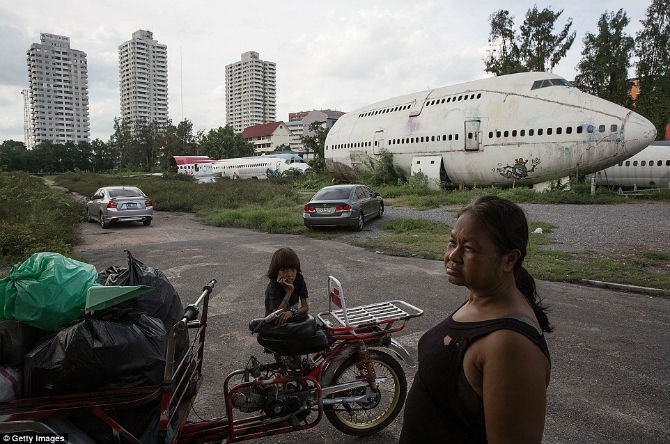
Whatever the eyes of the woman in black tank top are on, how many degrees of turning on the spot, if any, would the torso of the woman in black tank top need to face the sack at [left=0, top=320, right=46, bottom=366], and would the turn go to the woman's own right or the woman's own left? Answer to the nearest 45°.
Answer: approximately 45° to the woman's own right

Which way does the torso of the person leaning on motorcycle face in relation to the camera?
toward the camera

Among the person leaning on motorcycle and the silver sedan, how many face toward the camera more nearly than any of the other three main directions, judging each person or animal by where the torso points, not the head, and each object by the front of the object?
1

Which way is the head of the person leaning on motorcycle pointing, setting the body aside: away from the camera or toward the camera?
toward the camera

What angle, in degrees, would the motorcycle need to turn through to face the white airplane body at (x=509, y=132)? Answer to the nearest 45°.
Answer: approximately 135° to its right

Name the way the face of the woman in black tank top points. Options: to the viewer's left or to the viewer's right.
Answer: to the viewer's left

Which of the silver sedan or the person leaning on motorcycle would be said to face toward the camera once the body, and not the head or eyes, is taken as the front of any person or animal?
the person leaning on motorcycle

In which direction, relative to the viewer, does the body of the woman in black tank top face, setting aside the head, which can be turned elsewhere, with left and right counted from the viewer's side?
facing the viewer and to the left of the viewer

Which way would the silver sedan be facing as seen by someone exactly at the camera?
facing away from the viewer and to the left of the viewer

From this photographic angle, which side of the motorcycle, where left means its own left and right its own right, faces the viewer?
left

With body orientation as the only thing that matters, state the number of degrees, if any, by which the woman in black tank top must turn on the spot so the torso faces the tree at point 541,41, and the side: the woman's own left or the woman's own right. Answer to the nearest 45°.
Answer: approximately 135° to the woman's own right

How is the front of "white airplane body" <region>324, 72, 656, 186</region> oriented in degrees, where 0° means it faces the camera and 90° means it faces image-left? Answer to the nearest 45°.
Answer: approximately 315°

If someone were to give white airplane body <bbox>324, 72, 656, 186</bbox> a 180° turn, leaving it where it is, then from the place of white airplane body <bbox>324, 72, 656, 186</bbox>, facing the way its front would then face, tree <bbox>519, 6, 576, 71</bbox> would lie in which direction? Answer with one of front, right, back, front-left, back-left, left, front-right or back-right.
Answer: front-right

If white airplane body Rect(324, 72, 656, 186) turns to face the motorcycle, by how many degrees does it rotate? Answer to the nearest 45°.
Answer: approximately 45° to its right

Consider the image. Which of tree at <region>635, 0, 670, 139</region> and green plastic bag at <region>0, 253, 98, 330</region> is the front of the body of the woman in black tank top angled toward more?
the green plastic bag

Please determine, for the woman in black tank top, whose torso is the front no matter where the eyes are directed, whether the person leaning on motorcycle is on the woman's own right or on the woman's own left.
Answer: on the woman's own right
